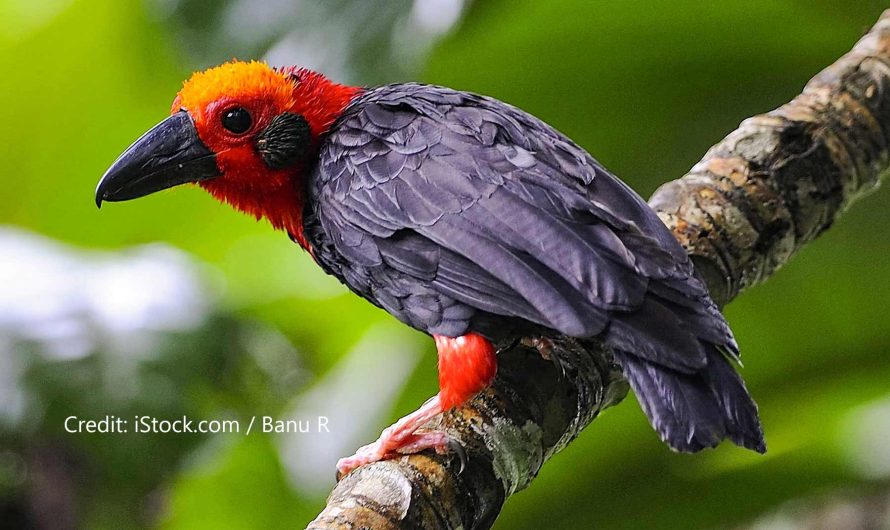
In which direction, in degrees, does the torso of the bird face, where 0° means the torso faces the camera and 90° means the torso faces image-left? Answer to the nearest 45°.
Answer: approximately 90°
